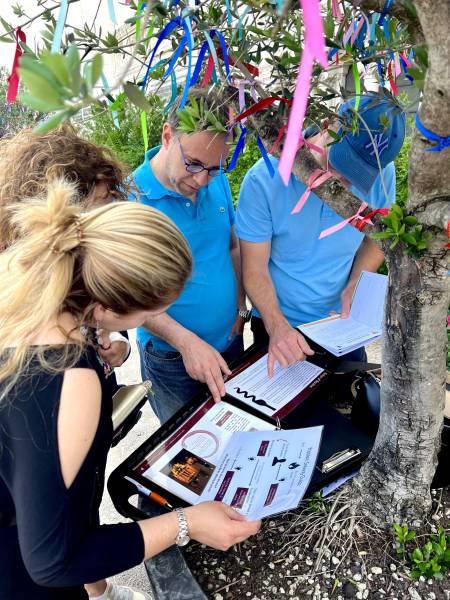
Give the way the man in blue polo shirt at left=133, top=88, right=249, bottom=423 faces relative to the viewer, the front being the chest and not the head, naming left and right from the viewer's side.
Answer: facing the viewer and to the right of the viewer

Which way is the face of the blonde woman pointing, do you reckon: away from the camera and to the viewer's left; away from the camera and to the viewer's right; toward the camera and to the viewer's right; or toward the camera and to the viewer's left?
away from the camera and to the viewer's right

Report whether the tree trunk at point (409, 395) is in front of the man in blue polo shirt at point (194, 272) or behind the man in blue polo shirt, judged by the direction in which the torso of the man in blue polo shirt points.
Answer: in front

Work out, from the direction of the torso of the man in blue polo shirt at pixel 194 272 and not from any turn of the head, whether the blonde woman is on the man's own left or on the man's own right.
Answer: on the man's own right

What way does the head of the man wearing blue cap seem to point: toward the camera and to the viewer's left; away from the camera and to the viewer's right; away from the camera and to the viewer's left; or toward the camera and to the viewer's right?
toward the camera and to the viewer's left

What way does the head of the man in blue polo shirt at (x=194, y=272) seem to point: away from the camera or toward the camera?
toward the camera
